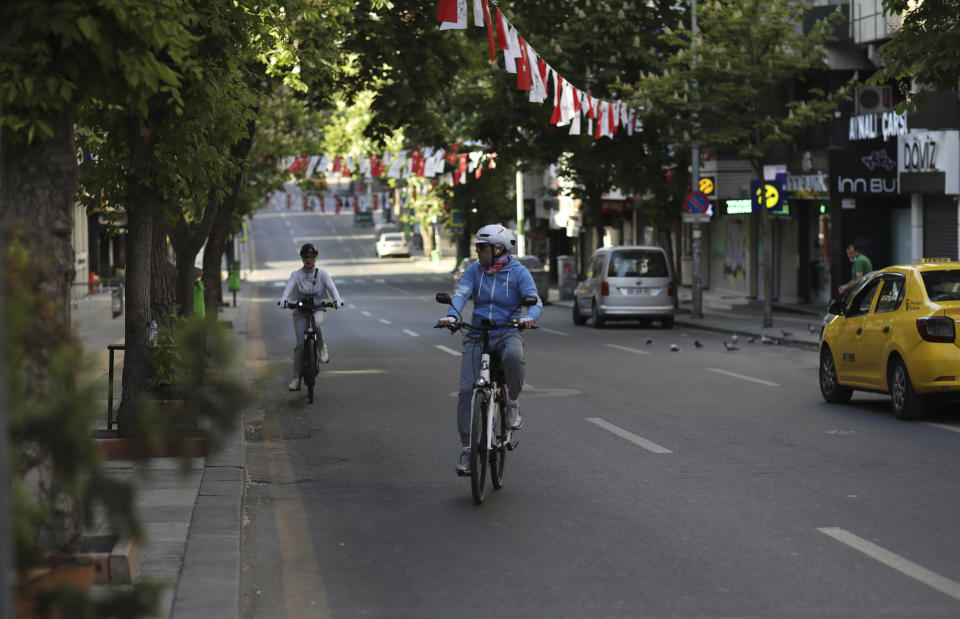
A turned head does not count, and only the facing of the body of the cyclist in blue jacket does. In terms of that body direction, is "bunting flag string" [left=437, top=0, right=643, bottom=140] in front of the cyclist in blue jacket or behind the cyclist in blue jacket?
behind

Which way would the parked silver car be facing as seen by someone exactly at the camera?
facing away from the viewer

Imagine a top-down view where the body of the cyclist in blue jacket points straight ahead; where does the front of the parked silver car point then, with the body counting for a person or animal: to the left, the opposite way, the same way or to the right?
the opposite way

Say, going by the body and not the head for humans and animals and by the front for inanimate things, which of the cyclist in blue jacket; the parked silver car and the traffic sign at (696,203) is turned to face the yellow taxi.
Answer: the traffic sign

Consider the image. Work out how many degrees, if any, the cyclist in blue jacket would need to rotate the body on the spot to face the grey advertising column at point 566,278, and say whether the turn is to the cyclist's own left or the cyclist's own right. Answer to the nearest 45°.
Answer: approximately 180°

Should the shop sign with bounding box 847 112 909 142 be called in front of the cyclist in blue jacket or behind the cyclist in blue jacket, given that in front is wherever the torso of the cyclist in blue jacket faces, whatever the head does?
behind

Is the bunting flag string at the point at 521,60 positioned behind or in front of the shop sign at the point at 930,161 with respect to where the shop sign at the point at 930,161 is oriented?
in front

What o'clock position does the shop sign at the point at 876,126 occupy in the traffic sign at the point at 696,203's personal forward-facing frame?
The shop sign is roughly at 10 o'clock from the traffic sign.
